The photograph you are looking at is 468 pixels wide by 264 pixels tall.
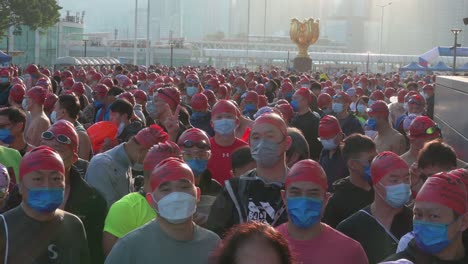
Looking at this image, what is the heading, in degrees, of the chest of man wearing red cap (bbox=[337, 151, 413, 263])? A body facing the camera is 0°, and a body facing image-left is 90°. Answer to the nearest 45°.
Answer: approximately 315°

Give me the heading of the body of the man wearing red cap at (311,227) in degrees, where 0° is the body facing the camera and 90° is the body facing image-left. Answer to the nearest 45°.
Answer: approximately 0°

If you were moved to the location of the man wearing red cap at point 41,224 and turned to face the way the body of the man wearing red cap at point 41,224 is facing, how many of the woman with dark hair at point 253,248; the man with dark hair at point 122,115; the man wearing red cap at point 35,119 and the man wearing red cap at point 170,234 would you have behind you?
2

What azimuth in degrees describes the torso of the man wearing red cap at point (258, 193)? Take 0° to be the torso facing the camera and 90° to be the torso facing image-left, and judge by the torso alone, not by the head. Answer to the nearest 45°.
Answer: approximately 0°

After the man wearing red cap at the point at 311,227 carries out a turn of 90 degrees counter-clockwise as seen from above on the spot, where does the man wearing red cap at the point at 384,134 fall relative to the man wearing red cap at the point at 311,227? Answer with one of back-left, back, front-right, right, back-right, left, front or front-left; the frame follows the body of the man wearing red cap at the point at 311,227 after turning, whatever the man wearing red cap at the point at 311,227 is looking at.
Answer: left

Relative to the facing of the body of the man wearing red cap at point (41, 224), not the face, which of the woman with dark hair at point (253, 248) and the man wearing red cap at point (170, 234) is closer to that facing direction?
the woman with dark hair

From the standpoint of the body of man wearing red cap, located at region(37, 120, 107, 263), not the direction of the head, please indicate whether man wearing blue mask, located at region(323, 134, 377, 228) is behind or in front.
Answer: behind

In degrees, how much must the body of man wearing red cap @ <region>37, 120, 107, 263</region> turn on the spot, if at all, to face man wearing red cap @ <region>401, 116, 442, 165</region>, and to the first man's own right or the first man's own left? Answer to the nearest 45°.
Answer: approximately 180°

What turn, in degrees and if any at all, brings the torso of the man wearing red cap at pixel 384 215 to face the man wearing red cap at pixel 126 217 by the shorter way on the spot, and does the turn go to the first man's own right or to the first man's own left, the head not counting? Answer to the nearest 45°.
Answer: approximately 135° to the first man's own right

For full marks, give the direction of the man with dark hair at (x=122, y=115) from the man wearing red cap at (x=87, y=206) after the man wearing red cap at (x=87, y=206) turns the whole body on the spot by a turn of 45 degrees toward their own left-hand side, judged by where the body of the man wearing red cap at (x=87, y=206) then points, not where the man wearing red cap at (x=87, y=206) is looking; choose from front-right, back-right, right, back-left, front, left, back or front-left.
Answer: back

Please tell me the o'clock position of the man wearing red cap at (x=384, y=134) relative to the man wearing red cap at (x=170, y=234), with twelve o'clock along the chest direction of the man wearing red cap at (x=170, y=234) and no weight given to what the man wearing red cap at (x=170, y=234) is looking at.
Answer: the man wearing red cap at (x=384, y=134) is roughly at 7 o'clock from the man wearing red cap at (x=170, y=234).

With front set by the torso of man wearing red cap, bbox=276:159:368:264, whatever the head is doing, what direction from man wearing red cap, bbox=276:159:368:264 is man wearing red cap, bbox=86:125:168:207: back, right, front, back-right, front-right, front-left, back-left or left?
back-right
